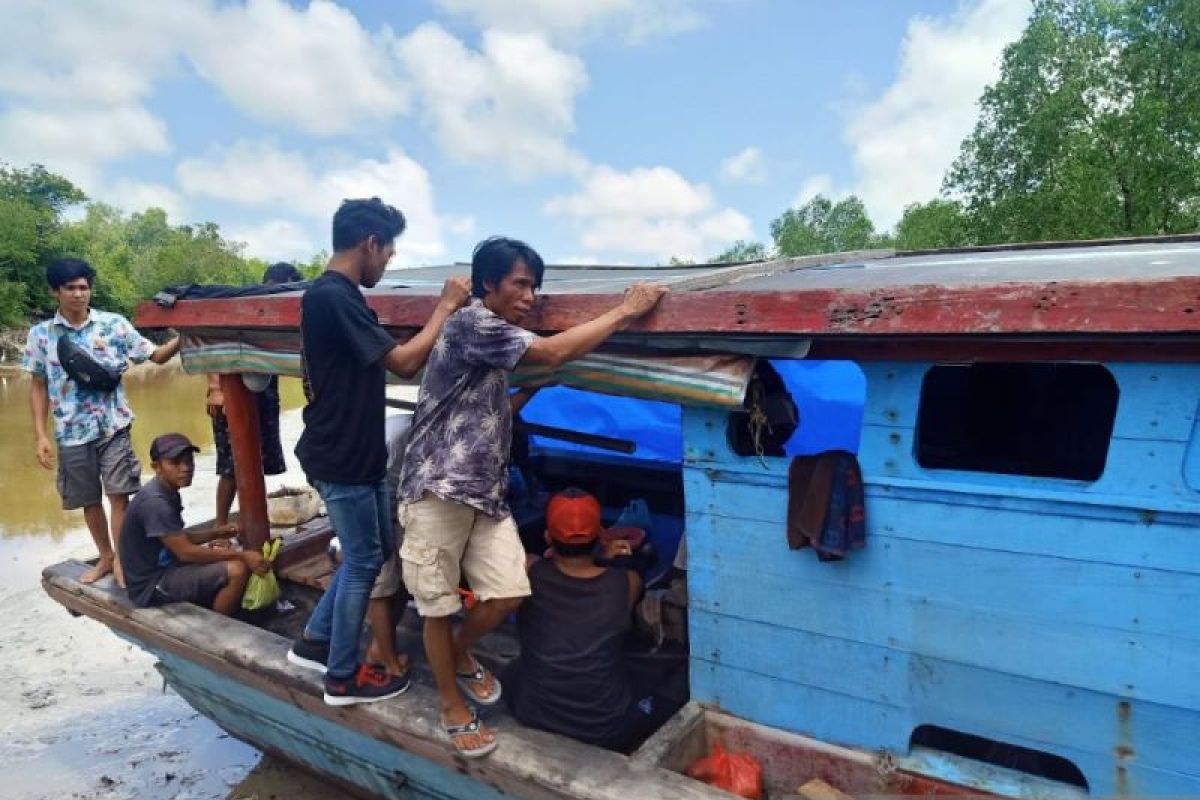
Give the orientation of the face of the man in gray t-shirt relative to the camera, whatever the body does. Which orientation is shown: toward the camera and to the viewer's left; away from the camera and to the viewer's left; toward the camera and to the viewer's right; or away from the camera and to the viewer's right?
toward the camera and to the viewer's right

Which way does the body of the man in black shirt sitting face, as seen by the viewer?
away from the camera

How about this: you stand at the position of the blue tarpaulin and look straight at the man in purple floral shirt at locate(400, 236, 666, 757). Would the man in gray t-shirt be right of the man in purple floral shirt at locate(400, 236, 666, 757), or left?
right

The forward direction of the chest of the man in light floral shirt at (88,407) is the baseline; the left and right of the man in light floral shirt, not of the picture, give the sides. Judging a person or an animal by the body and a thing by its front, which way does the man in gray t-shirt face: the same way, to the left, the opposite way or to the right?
to the left

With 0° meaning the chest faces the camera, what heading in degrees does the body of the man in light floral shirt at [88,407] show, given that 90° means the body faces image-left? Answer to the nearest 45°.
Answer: approximately 0°

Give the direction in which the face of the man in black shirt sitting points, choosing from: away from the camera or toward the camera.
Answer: away from the camera

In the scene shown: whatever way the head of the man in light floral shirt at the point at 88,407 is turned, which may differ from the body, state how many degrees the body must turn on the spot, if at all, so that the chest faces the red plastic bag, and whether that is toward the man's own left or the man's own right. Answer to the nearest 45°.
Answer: approximately 45° to the man's own left

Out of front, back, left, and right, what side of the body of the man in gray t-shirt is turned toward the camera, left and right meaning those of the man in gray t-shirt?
right

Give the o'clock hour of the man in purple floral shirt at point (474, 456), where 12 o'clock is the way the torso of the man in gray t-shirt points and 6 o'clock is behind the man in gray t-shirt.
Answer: The man in purple floral shirt is roughly at 2 o'clock from the man in gray t-shirt.

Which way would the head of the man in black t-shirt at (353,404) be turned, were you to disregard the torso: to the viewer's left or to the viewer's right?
to the viewer's right

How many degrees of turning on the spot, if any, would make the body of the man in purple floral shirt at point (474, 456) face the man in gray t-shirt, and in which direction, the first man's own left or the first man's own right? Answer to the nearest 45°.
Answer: approximately 180°

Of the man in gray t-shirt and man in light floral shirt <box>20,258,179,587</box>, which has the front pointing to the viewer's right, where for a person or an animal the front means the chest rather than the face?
the man in gray t-shirt

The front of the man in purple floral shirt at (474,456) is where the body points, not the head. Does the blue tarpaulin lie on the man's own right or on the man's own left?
on the man's own left
